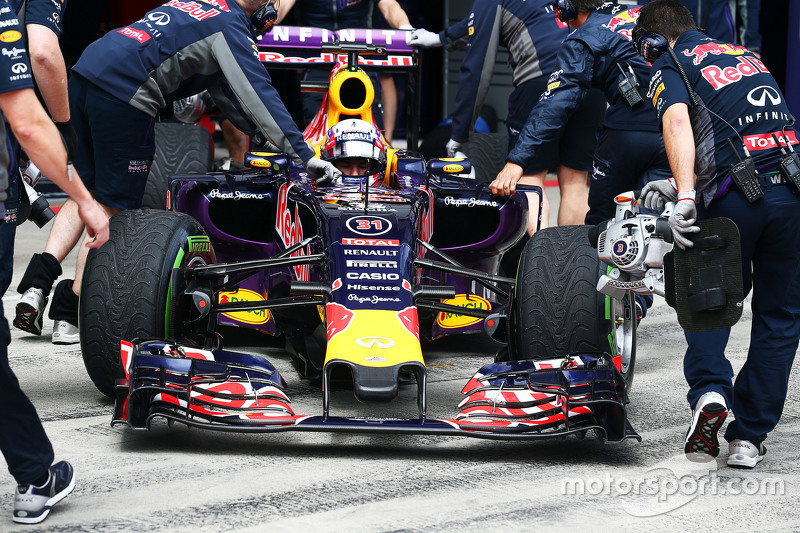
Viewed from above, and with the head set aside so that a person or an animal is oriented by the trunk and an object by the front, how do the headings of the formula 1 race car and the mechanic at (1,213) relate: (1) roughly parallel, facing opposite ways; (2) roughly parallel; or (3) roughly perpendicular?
roughly perpendicular

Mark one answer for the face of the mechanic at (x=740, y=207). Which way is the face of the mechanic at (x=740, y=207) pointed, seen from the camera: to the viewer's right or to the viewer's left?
to the viewer's left

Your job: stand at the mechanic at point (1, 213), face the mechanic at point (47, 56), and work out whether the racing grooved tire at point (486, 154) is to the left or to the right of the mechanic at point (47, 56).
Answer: right

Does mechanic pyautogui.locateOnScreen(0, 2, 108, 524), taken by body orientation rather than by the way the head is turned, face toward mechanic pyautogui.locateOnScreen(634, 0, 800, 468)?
yes

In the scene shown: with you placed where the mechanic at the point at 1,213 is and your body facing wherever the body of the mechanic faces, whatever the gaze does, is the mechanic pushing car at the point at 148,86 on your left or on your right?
on your left

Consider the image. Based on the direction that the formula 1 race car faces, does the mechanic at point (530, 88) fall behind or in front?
behind

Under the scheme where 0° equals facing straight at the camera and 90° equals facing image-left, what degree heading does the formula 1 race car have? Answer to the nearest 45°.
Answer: approximately 0°

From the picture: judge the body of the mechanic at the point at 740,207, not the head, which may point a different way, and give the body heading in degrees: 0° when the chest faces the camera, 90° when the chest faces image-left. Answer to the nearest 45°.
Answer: approximately 135°

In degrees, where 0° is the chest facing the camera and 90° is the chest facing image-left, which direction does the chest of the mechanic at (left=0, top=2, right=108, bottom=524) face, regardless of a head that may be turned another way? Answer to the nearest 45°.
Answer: approximately 270°

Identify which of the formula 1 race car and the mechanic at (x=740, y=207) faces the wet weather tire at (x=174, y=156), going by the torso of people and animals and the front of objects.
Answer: the mechanic
